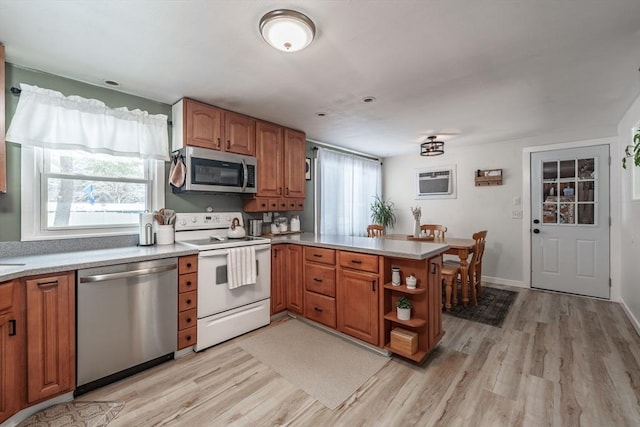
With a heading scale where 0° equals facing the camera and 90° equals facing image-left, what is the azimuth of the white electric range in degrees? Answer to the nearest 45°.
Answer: approximately 315°

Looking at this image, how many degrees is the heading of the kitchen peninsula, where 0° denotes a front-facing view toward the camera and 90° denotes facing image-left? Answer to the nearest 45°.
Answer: approximately 45°

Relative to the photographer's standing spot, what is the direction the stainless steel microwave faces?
facing the viewer and to the right of the viewer

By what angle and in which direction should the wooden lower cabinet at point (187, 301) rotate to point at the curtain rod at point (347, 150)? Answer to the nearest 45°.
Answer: approximately 90° to its left

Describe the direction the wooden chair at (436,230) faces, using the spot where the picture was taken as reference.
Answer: facing the viewer

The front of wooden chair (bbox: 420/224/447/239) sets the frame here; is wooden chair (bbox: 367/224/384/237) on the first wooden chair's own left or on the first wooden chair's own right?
on the first wooden chair's own right

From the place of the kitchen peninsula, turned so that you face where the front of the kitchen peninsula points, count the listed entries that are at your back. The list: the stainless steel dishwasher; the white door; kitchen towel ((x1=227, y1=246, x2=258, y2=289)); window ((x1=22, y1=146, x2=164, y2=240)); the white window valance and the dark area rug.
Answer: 2

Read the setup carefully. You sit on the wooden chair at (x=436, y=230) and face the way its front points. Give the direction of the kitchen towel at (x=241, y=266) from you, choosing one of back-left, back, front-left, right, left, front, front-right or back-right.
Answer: front-right

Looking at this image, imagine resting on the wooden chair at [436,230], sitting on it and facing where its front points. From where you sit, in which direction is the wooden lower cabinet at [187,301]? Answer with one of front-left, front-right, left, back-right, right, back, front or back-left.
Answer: front-right

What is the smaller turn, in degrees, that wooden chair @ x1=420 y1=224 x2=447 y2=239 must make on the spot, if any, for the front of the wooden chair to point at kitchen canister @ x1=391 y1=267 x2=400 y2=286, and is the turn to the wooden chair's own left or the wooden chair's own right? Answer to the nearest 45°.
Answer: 0° — it already faces it
